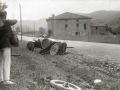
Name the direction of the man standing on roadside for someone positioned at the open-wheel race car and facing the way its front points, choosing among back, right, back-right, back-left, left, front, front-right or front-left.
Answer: front-right

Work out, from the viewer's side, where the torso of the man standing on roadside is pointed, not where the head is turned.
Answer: to the viewer's right

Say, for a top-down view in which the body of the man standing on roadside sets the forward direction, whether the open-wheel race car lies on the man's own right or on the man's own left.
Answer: on the man's own left
